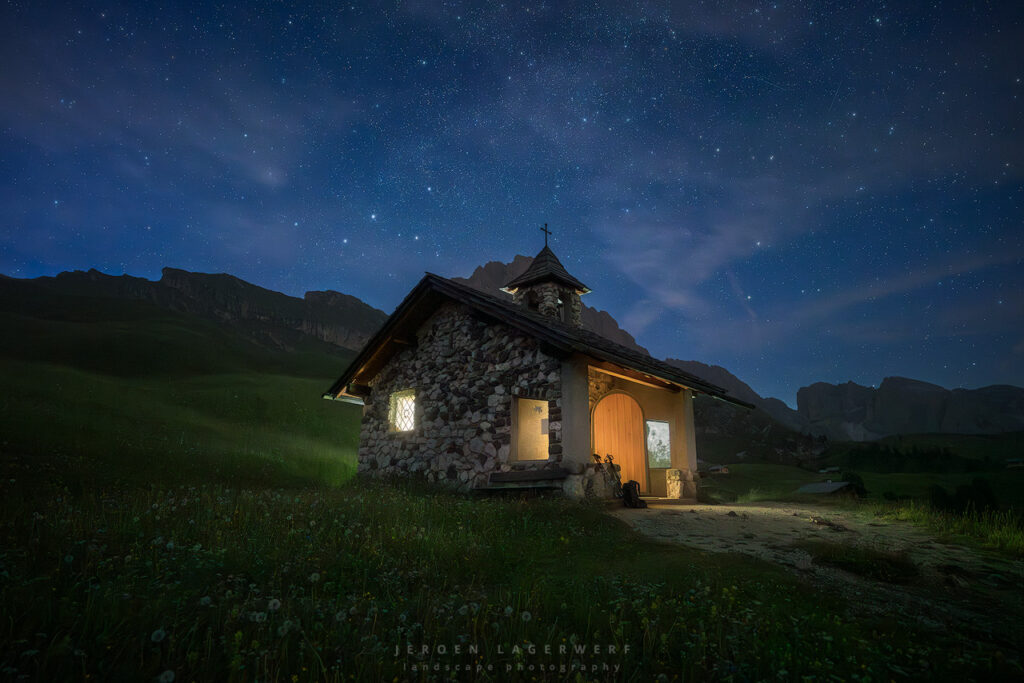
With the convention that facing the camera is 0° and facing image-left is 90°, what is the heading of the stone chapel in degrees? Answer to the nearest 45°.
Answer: approximately 315°
